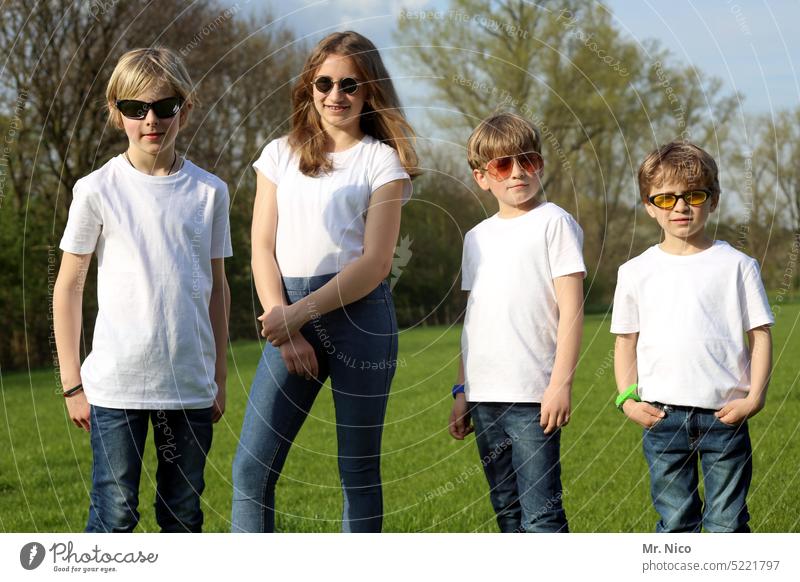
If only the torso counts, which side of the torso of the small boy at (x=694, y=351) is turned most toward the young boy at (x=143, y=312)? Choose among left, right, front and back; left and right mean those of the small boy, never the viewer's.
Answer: right

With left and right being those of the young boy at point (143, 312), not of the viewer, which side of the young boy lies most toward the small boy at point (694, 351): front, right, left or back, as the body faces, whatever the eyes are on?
left

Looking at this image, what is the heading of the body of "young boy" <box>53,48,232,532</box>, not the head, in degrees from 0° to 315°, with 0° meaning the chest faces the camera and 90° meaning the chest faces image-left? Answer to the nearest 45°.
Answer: approximately 0°

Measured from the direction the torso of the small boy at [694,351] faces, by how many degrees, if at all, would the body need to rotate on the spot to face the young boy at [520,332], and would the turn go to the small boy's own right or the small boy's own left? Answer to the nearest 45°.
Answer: approximately 90° to the small boy's own right
